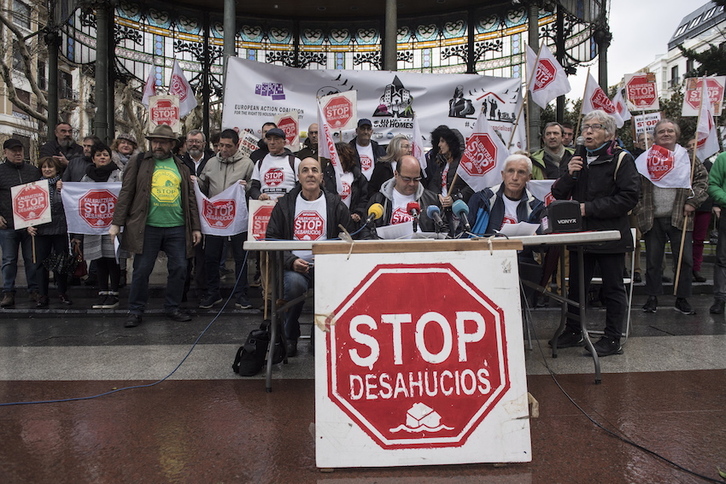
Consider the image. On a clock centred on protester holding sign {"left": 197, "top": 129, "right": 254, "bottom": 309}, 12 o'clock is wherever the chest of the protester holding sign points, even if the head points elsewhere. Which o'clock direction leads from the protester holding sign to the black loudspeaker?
The black loudspeaker is roughly at 11 o'clock from the protester holding sign.

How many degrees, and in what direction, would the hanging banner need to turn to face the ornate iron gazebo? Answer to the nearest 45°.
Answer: approximately 180°

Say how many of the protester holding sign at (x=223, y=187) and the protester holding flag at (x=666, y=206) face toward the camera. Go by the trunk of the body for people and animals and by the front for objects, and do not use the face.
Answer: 2

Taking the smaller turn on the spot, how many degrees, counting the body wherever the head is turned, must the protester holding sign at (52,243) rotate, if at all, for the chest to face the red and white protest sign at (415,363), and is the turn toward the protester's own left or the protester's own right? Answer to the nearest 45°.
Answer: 0° — they already face it

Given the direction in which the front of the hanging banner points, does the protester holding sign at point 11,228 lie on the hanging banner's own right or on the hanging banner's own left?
on the hanging banner's own right

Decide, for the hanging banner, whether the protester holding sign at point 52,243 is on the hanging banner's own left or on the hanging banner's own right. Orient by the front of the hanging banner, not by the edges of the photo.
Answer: on the hanging banner's own right

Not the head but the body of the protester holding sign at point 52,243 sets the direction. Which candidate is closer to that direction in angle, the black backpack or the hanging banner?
the black backpack

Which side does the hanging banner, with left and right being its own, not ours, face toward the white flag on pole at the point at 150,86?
right

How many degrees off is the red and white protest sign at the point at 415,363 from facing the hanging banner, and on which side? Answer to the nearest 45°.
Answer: approximately 180°

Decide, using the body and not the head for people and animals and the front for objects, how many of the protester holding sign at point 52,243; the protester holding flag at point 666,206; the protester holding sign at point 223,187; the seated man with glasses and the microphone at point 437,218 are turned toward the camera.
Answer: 4

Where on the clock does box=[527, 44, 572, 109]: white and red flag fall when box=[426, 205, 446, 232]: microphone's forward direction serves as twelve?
The white and red flag is roughly at 2 o'clock from the microphone.
